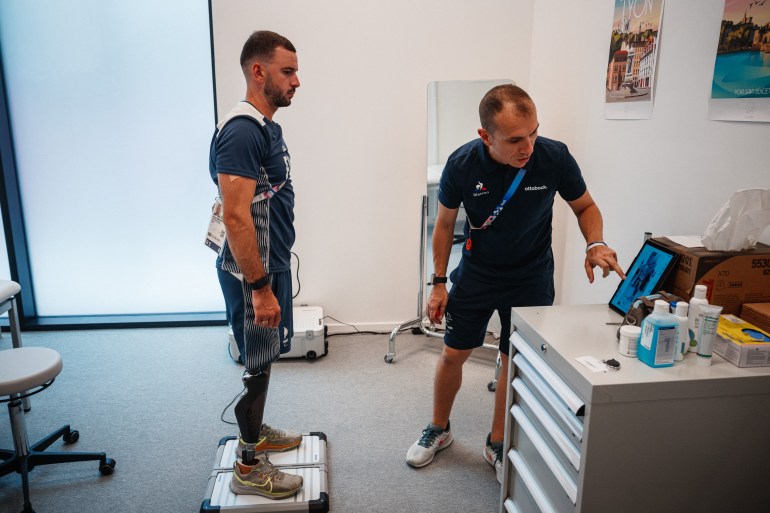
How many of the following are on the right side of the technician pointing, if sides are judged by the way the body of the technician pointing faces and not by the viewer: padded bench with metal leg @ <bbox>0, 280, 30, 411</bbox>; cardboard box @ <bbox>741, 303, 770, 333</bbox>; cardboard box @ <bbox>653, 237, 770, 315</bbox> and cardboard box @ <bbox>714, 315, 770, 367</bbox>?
1

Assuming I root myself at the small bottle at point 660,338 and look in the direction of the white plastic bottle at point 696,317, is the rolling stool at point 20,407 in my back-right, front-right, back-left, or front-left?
back-left

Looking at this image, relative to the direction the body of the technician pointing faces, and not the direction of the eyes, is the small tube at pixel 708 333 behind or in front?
in front

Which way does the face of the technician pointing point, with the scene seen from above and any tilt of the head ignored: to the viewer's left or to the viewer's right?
to the viewer's right

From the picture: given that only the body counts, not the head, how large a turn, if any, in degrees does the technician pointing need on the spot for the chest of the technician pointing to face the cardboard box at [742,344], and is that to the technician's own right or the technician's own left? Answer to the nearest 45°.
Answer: approximately 45° to the technician's own left

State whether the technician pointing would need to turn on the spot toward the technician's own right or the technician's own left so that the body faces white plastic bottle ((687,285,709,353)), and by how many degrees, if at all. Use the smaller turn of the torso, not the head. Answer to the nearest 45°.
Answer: approximately 45° to the technician's own left

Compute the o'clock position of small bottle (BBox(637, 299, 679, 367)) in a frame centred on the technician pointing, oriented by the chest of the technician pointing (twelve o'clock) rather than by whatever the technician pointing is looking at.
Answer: The small bottle is roughly at 11 o'clock from the technician pointing.

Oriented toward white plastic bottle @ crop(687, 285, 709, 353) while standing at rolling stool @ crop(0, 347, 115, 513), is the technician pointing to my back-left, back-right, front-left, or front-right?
front-left

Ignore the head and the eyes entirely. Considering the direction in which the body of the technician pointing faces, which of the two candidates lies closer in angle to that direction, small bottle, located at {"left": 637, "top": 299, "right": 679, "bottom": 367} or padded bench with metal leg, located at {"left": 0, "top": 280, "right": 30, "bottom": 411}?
the small bottle

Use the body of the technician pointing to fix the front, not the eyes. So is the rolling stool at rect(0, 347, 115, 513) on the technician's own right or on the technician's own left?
on the technician's own right

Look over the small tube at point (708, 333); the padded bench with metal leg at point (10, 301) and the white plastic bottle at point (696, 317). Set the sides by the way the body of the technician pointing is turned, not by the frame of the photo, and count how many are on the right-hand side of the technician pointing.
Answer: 1

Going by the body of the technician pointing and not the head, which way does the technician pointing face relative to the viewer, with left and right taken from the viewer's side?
facing the viewer

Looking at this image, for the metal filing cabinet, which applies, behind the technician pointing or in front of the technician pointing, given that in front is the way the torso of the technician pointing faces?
in front

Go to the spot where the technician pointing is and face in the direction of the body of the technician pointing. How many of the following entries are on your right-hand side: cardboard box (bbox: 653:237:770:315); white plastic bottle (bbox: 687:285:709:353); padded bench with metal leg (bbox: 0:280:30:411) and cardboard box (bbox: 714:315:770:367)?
1
